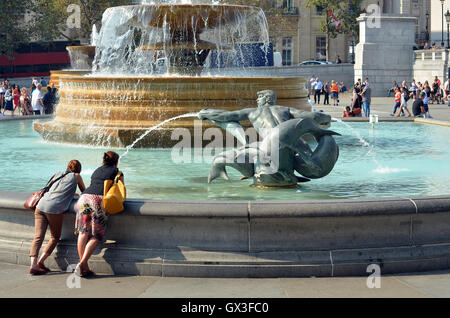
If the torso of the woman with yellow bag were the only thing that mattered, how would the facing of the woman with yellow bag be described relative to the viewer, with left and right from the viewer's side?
facing away from the viewer and to the right of the viewer

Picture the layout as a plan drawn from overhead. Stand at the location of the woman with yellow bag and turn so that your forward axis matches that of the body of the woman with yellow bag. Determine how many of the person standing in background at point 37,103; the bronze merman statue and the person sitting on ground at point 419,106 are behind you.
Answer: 0

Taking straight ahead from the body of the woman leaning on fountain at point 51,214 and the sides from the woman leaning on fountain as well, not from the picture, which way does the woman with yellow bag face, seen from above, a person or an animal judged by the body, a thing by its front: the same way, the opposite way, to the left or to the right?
the same way

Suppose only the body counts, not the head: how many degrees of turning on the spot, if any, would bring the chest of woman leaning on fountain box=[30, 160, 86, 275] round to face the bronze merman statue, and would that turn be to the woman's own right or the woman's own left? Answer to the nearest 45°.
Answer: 0° — they already face it

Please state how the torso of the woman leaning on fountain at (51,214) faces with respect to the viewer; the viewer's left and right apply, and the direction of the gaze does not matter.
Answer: facing away from the viewer and to the right of the viewer

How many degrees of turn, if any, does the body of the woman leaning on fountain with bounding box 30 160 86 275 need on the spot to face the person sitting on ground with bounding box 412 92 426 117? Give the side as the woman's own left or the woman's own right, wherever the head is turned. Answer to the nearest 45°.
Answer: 0° — they already face them

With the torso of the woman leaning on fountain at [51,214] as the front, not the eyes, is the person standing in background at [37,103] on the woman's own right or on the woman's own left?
on the woman's own left

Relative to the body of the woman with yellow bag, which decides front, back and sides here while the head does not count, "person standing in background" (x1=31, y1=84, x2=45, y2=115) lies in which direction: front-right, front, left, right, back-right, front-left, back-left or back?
front-left

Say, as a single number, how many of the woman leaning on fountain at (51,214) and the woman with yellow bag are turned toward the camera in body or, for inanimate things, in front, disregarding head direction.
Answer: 0

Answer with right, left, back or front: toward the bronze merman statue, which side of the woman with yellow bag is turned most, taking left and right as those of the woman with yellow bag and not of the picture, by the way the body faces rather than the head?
front
